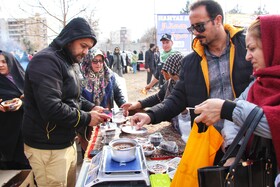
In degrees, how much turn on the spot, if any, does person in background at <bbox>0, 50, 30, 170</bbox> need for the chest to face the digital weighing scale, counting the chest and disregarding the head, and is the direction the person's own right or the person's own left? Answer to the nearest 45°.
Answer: approximately 45° to the person's own left

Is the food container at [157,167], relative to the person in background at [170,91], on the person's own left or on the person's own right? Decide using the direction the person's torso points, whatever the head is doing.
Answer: on the person's own left

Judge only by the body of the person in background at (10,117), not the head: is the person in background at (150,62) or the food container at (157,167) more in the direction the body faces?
the food container

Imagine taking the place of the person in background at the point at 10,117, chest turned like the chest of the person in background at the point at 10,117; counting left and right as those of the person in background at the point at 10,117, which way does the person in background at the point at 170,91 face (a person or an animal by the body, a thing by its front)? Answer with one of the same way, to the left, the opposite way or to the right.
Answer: to the right

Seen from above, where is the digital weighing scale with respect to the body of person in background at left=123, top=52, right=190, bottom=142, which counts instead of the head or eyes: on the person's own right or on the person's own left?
on the person's own left
